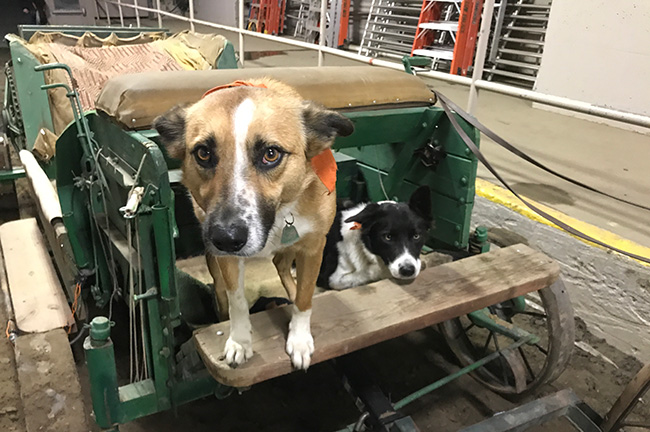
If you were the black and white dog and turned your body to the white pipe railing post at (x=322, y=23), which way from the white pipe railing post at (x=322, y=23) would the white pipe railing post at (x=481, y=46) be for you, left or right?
right

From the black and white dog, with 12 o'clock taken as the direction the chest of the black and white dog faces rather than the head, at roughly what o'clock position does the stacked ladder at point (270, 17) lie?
The stacked ladder is roughly at 7 o'clock from the black and white dog.

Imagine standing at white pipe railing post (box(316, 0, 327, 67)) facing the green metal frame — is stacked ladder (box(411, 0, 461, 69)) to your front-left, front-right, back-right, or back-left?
back-left

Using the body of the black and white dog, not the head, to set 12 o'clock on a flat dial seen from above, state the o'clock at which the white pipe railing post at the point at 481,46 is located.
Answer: The white pipe railing post is roughly at 8 o'clock from the black and white dog.

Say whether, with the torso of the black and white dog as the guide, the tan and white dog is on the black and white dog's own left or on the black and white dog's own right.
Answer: on the black and white dog's own right

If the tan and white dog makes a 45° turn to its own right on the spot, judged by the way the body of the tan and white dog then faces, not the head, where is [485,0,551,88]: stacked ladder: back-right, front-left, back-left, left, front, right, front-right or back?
back

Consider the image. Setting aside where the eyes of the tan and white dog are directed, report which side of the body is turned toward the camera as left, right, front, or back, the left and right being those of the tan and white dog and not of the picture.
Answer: front

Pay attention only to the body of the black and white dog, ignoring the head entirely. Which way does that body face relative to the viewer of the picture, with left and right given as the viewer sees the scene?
facing the viewer and to the right of the viewer

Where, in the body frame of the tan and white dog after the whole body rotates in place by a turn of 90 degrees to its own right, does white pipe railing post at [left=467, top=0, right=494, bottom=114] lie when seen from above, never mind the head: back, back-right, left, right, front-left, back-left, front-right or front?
back-right

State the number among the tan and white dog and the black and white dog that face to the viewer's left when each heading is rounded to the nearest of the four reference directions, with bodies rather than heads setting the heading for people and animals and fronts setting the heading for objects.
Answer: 0

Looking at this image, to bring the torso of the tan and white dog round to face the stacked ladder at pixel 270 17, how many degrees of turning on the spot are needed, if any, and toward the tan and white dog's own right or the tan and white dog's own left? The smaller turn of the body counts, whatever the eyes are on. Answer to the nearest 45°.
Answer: approximately 180°

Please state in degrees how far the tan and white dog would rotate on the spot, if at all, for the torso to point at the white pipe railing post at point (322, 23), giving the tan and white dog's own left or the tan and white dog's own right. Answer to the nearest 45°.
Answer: approximately 180°

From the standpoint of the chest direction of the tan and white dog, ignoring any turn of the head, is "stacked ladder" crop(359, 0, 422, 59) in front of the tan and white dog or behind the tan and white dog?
behind

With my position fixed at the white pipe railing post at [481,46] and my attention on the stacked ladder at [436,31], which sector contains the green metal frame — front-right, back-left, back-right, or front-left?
back-left
